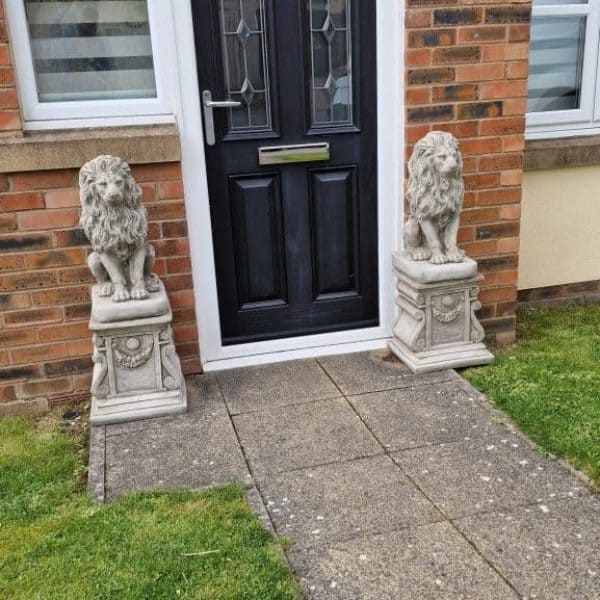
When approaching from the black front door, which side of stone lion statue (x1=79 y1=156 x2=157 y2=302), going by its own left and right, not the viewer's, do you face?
left

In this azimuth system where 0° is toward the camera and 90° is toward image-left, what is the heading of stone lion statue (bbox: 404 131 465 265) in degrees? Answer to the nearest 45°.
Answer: approximately 315°

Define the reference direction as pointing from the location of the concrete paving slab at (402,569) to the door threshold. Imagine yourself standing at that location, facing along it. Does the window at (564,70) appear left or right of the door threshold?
right

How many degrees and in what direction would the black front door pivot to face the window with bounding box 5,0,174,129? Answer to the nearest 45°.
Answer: approximately 90° to its right

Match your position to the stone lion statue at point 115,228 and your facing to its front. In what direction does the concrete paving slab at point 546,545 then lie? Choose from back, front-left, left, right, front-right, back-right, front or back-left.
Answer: front-left

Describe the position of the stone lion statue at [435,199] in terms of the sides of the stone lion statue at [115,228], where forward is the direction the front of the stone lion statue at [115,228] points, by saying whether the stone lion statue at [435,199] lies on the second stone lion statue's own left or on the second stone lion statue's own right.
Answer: on the second stone lion statue's own left

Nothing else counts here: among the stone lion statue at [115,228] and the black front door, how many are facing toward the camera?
2

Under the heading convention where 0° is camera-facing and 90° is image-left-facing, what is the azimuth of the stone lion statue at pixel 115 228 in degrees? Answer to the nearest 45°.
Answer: approximately 0°

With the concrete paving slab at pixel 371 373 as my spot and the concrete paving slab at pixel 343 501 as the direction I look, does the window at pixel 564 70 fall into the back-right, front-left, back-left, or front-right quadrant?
back-left

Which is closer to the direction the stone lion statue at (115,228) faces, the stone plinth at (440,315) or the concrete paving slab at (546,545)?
the concrete paving slab

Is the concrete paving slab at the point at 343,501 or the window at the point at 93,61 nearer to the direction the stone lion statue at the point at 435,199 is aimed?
the concrete paving slab
